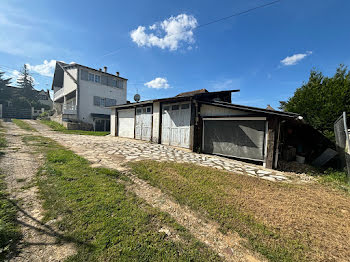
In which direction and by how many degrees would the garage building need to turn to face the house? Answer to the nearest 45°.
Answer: approximately 90° to its right
